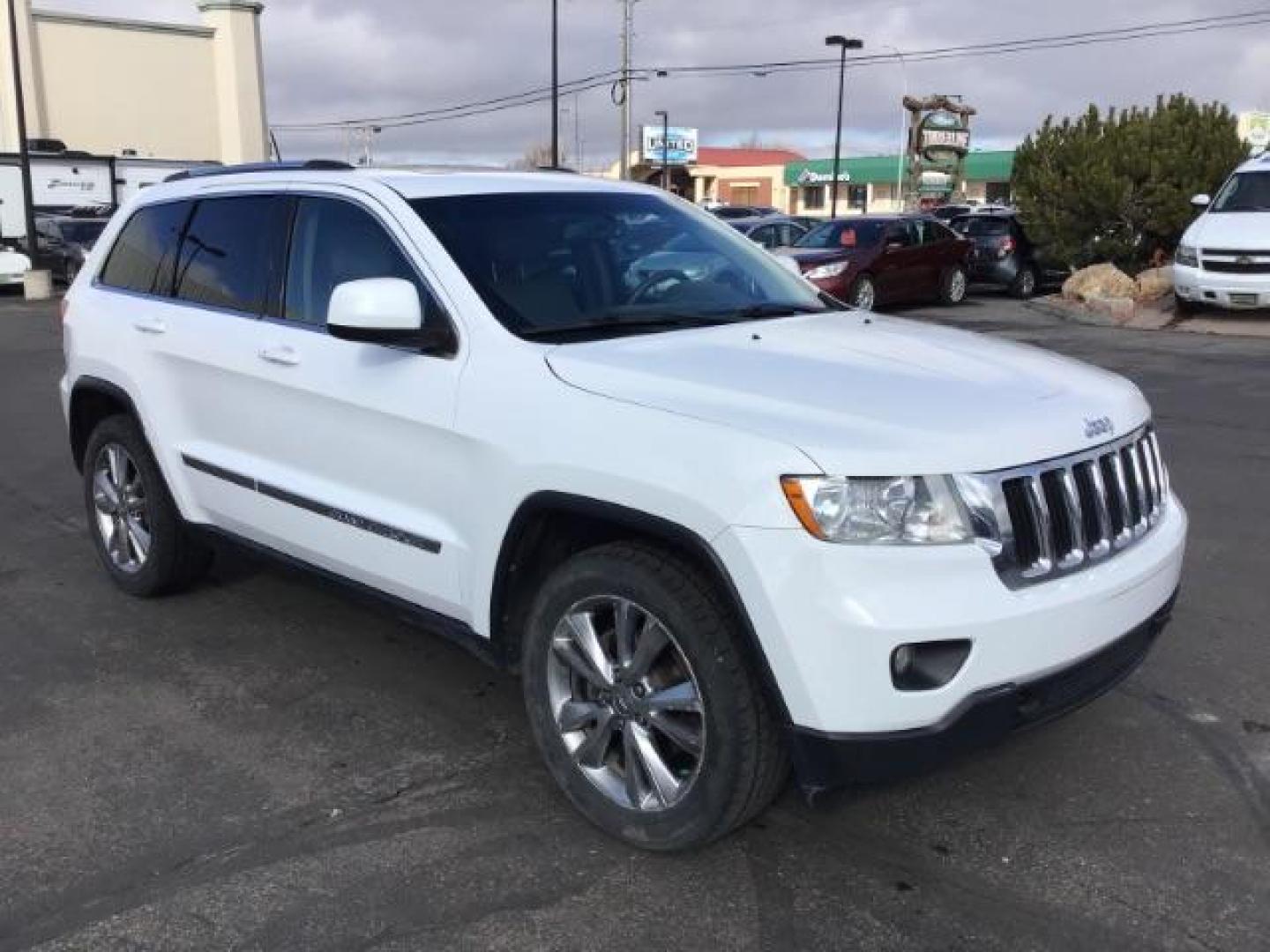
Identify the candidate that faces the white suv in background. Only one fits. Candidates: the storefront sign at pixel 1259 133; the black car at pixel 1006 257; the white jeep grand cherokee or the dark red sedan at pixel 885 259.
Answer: the storefront sign

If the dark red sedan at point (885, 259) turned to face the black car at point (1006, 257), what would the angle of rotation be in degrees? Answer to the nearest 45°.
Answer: approximately 180°

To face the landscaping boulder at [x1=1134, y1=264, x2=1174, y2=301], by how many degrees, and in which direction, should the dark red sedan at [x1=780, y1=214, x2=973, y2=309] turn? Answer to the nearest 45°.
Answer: approximately 135° to its left

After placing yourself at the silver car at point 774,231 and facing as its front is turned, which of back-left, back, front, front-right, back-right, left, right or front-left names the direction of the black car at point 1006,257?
back-left

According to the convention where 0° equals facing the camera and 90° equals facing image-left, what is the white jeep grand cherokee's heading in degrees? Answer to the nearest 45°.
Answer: approximately 315°

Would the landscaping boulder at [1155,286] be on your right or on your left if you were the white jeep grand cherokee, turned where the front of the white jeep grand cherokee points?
on your left

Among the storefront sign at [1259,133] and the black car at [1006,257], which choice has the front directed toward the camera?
the storefront sign

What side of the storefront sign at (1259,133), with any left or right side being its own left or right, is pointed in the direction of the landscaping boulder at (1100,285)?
front

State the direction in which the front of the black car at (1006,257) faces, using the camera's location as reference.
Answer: facing away from the viewer and to the right of the viewer

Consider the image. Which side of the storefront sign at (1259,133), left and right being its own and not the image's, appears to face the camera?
front

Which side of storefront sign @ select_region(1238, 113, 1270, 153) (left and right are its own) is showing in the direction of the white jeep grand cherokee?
front

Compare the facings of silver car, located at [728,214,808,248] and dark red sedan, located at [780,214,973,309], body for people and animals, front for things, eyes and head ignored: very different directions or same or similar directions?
same or similar directions

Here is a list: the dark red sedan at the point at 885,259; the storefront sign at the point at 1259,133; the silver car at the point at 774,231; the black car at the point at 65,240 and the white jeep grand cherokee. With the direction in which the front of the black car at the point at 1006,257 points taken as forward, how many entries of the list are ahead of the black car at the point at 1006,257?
1

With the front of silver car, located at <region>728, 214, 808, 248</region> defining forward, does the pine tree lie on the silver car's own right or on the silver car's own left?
on the silver car's own left

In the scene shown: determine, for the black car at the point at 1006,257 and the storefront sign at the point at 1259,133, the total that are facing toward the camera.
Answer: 1

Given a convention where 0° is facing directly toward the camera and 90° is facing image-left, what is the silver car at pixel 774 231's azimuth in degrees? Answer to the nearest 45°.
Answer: approximately 45°

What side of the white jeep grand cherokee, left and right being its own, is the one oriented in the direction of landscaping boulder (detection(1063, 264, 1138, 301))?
left

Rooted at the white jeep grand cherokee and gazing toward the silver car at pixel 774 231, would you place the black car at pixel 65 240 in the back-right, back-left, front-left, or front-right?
front-left

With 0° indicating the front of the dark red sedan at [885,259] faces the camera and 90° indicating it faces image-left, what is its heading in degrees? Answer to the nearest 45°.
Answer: approximately 45°
